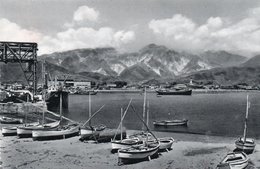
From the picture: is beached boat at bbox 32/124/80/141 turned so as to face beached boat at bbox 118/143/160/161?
no

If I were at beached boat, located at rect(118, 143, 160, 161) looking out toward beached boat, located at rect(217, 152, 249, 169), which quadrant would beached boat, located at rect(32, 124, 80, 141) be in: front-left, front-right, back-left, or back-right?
back-left

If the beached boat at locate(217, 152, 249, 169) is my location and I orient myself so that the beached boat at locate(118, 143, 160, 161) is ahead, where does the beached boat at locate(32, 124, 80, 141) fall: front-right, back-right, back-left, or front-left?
front-right

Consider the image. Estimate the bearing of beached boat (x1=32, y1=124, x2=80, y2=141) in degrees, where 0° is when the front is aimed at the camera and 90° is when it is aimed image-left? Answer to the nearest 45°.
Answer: approximately 270°

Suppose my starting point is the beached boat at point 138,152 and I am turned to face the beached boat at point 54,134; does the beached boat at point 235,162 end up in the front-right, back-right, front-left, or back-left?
back-right

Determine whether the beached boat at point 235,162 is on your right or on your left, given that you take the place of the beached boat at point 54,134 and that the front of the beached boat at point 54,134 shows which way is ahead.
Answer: on your right
